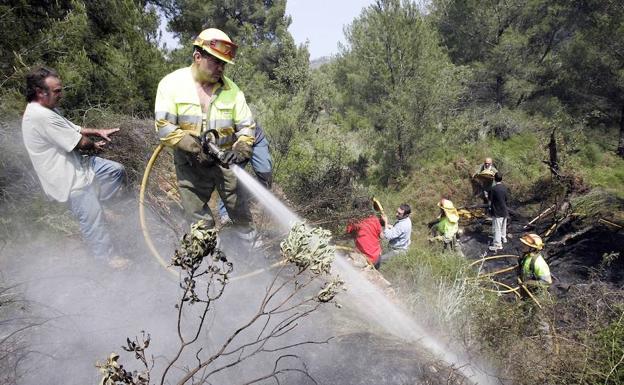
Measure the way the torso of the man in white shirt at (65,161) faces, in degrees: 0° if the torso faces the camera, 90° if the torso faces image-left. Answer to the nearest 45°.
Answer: approximately 270°

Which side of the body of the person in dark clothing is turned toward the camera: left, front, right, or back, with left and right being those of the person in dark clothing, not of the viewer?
back

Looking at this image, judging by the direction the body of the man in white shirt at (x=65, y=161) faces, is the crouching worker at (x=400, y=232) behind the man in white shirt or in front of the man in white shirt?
in front

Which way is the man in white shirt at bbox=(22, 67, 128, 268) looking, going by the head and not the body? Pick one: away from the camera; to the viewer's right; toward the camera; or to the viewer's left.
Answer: to the viewer's right

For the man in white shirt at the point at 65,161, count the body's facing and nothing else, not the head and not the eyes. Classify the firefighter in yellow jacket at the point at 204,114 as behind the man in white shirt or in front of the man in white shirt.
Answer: in front

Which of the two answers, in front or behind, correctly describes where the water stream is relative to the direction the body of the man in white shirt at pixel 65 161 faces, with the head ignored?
in front

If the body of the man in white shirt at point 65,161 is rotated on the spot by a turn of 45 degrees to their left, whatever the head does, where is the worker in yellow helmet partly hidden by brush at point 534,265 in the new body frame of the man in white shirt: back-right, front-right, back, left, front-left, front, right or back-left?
front-right

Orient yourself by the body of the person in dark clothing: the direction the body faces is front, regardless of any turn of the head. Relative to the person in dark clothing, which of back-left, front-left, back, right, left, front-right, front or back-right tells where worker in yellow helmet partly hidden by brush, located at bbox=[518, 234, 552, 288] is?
back

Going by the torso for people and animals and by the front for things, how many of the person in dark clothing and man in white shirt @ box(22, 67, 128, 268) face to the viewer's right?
1

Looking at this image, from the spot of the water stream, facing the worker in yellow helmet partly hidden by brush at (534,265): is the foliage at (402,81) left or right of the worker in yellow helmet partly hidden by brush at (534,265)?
left

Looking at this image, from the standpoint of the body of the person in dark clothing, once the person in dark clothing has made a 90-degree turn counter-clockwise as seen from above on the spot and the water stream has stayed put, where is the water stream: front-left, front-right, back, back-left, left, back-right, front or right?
left
